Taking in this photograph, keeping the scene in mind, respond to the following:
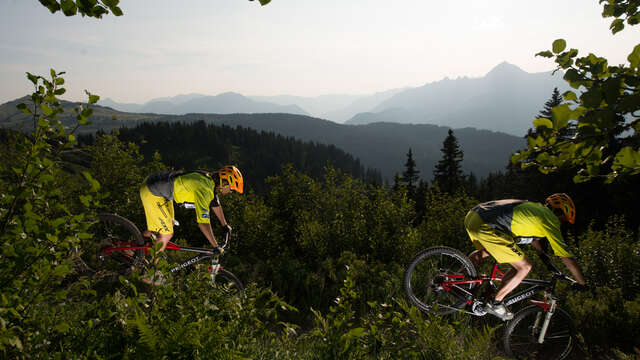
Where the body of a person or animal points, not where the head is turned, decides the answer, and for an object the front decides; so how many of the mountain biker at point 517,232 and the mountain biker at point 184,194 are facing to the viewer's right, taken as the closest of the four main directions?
2

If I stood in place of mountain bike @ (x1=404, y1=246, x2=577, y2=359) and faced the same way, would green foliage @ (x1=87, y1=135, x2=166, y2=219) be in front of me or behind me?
behind

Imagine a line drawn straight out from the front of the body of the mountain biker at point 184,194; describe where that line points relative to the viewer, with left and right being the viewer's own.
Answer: facing to the right of the viewer

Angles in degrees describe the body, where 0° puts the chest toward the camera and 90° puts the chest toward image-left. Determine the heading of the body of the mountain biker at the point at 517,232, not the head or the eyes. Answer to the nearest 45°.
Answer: approximately 270°

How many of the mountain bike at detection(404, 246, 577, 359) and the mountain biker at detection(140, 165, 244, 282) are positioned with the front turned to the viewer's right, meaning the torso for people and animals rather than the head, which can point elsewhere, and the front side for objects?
2

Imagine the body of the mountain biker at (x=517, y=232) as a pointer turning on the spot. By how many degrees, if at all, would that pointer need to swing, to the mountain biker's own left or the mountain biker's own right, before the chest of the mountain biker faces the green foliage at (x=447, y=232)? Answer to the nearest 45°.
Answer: approximately 90° to the mountain biker's own left

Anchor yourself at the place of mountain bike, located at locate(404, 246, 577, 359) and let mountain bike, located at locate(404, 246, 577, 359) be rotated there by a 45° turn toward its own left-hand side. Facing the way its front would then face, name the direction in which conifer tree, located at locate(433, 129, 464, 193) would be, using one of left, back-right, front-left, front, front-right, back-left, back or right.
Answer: front-left

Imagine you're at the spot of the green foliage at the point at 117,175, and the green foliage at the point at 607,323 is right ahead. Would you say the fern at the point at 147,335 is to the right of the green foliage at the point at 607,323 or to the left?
right

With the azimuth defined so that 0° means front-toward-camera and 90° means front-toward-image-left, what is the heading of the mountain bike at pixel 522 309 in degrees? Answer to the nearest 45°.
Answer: approximately 270°
